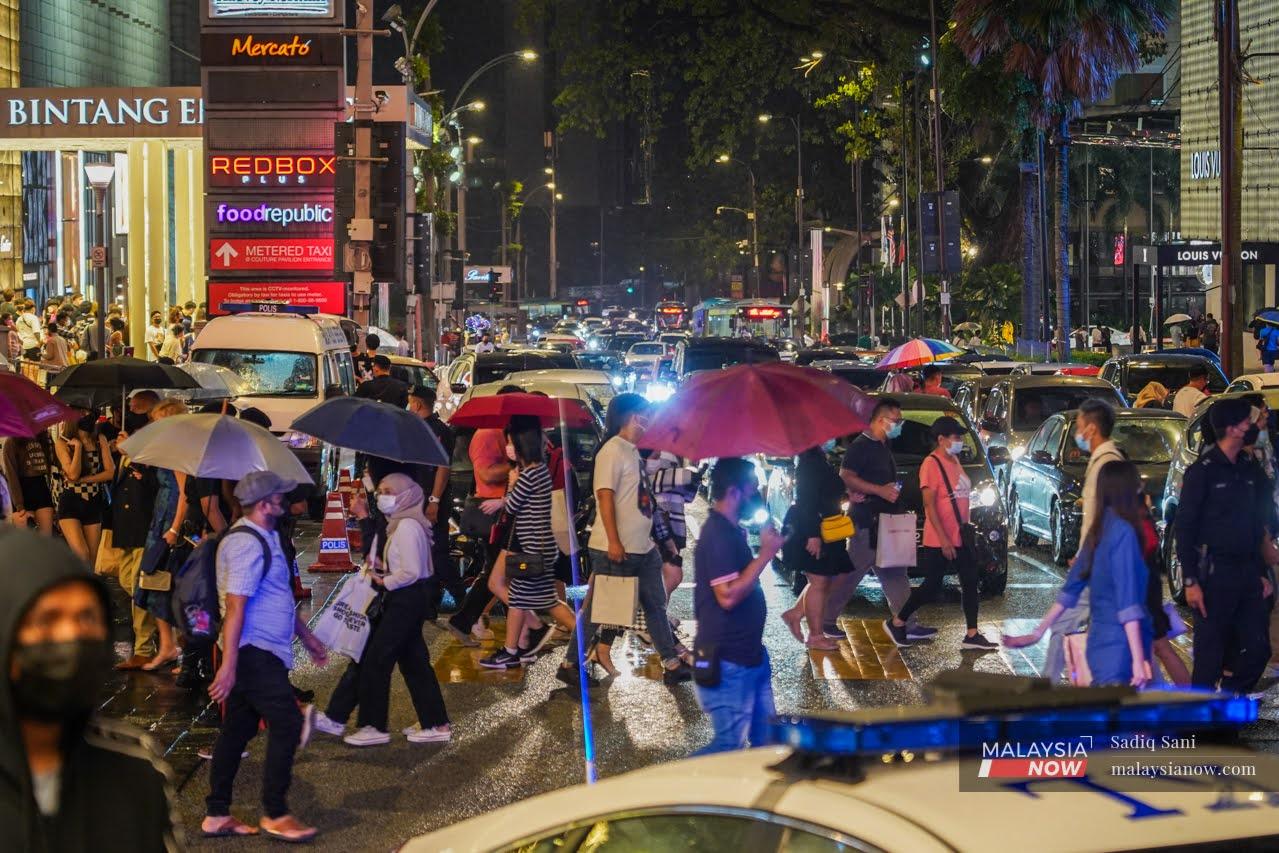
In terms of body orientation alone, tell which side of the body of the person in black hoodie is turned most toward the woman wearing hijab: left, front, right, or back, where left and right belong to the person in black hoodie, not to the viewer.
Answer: back

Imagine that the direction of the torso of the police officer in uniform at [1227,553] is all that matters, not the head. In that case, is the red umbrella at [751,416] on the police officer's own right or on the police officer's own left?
on the police officer's own right

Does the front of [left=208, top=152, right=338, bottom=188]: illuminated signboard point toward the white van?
yes

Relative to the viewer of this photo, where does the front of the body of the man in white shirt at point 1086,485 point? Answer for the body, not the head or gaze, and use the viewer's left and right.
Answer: facing to the left of the viewer

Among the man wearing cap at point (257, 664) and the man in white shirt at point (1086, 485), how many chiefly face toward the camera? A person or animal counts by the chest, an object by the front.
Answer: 0

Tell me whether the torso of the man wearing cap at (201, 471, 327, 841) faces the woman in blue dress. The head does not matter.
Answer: yes

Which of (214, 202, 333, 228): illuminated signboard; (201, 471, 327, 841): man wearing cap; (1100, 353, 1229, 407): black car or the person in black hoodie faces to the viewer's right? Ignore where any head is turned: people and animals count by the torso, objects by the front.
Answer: the man wearing cap

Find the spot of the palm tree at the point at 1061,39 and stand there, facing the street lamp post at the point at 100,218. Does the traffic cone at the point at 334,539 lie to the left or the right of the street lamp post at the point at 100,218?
left

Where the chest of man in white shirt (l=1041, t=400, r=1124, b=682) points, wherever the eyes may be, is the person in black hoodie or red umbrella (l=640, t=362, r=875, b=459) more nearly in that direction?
the red umbrella
